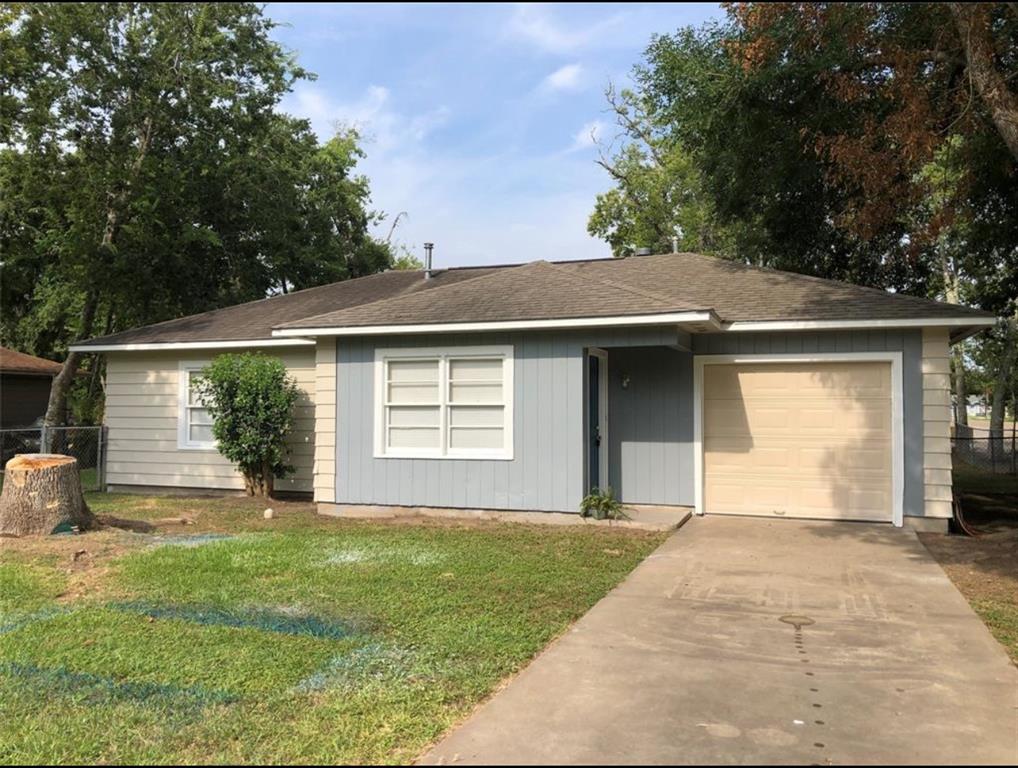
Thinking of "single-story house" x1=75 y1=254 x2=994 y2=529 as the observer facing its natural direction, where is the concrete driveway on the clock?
The concrete driveway is roughly at 12 o'clock from the single-story house.

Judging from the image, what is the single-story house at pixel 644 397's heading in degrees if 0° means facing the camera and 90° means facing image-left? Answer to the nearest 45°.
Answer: approximately 0°

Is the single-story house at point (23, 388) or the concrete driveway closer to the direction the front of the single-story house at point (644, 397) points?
the concrete driveway

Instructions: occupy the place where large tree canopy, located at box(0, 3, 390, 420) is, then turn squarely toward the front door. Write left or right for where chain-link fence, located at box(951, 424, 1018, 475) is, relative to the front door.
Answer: left

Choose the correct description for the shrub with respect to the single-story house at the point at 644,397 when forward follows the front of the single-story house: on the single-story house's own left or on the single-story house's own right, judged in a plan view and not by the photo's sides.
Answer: on the single-story house's own right

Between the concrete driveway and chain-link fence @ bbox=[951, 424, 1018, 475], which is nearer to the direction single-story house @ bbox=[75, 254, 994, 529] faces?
the concrete driveway

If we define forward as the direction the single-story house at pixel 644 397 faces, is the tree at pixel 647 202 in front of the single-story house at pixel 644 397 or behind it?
behind

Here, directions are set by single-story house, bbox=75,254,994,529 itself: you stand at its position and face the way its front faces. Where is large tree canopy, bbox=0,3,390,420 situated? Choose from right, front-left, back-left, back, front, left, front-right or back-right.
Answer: back-right

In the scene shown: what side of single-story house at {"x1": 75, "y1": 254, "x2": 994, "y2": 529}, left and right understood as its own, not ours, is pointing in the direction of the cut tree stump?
right

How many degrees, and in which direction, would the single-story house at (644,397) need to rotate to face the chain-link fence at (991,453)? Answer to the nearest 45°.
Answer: approximately 135° to its left

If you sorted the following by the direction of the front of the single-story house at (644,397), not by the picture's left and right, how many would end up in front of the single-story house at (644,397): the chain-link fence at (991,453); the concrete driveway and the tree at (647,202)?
1
